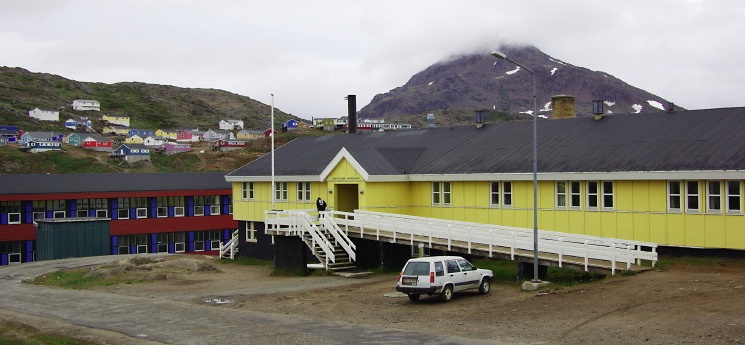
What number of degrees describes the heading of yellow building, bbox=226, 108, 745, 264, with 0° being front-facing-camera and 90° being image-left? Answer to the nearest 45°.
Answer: approximately 45°

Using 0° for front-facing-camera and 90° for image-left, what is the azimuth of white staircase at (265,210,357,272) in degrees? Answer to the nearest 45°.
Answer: approximately 315°

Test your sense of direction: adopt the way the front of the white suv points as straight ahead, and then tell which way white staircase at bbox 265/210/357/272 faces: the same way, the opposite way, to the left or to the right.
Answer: to the right

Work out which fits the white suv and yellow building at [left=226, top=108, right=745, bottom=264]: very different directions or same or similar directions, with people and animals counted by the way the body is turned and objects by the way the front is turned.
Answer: very different directions

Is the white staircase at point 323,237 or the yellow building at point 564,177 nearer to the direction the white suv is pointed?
the yellow building

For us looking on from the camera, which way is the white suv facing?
facing away from the viewer and to the right of the viewer

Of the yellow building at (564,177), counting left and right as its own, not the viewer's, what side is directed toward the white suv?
front

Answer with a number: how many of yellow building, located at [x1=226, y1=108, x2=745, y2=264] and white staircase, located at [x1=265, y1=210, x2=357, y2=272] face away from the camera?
0

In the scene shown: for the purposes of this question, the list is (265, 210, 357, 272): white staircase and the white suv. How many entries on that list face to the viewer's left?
0
